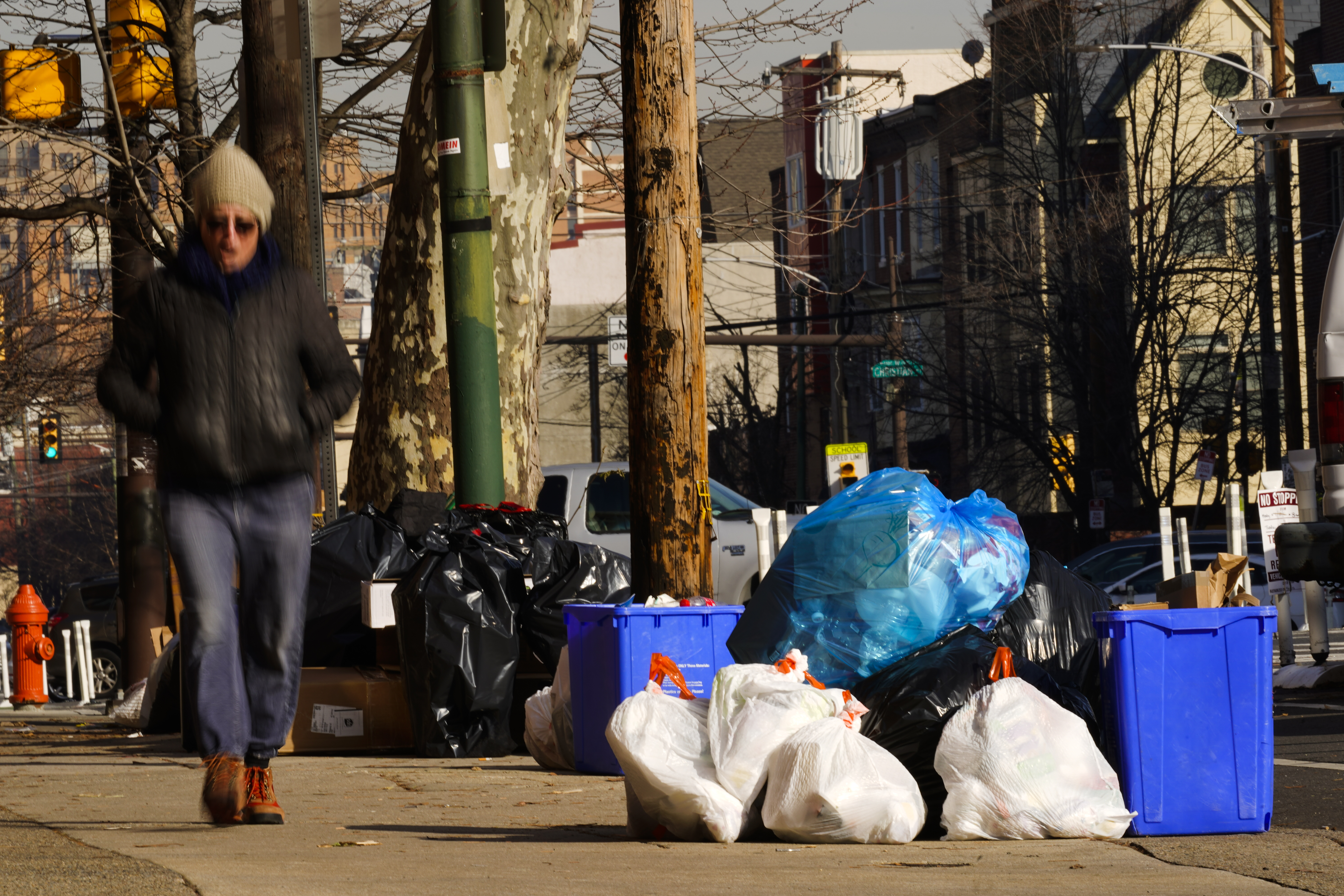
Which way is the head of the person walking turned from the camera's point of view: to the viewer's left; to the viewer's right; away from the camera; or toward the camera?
toward the camera

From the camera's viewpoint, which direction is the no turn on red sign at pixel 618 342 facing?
toward the camera

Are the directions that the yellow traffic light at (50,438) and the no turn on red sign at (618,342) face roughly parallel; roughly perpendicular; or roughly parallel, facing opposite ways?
roughly parallel

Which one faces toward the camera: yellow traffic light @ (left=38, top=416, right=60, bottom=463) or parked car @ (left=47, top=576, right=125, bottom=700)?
the yellow traffic light

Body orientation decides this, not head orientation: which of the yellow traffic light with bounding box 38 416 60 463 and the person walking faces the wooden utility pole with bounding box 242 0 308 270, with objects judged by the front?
the yellow traffic light

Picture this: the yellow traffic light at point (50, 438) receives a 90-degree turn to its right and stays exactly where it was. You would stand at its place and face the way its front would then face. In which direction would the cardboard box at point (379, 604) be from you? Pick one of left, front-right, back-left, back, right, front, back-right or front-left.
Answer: left

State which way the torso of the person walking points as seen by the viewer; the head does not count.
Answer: toward the camera

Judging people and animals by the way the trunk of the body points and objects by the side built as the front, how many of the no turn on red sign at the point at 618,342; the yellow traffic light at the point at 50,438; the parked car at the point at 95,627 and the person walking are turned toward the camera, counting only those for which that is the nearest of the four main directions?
3

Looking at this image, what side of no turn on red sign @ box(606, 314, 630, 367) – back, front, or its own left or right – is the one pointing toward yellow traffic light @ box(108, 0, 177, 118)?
front

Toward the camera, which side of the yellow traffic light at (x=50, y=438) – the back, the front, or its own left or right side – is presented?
front

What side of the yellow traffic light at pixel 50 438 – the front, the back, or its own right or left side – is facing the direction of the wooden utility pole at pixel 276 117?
front

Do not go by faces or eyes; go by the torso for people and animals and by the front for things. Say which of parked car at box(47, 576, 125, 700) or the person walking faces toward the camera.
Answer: the person walking

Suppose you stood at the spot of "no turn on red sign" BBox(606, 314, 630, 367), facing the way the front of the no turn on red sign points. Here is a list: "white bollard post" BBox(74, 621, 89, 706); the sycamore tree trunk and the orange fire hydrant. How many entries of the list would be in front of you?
3

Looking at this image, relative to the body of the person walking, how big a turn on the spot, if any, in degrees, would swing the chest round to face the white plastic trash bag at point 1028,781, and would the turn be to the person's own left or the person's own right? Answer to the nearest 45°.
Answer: approximately 90° to the person's own left
